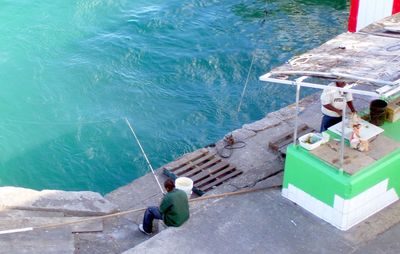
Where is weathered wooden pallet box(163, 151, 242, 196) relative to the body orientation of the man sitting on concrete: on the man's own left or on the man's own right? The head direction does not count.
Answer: on the man's own right

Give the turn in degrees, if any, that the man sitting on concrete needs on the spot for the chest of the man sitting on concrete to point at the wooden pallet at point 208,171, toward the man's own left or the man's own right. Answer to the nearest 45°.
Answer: approximately 45° to the man's own right

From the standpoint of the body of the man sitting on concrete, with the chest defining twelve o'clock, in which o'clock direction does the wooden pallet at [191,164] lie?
The wooden pallet is roughly at 2 o'clock from the man sitting on concrete.

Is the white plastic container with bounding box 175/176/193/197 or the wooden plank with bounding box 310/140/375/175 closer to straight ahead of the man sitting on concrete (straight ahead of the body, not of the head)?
the white plastic container

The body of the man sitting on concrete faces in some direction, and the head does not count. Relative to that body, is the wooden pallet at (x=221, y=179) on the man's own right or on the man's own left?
on the man's own right

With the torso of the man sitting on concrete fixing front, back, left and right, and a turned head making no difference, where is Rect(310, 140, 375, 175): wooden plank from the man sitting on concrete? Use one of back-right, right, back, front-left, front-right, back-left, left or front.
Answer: back-right

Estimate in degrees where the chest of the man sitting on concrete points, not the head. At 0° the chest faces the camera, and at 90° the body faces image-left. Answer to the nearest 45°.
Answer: approximately 135°

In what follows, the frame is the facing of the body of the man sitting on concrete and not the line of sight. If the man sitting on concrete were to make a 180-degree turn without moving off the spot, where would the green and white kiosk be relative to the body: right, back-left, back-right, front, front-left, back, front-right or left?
front-left
